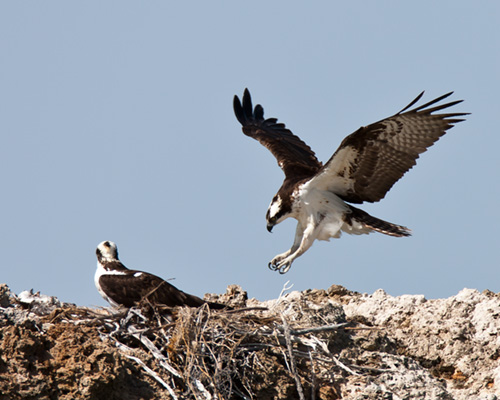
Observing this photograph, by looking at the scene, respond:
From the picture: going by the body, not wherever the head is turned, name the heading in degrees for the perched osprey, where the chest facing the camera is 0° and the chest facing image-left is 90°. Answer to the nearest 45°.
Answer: approximately 90°

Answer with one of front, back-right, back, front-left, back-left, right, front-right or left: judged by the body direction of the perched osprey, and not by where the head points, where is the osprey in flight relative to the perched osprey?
back-right
